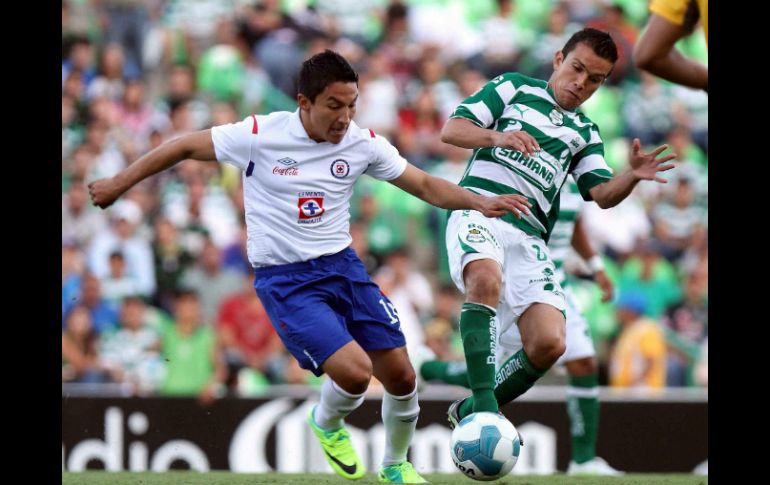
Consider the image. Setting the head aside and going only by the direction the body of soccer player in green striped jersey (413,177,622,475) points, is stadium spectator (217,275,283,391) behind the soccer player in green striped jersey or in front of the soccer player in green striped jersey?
behind

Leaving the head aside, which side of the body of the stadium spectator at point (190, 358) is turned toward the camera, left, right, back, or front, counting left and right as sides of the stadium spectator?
front

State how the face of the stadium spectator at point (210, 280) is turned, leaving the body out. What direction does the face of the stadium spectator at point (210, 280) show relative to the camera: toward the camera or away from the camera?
toward the camera

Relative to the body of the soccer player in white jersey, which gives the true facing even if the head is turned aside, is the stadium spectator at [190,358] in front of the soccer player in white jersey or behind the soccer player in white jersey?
behind

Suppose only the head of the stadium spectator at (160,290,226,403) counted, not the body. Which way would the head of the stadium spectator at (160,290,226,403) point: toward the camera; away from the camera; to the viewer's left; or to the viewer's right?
toward the camera

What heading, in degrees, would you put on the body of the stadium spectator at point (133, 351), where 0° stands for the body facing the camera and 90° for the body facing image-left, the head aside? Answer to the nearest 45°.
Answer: approximately 0°

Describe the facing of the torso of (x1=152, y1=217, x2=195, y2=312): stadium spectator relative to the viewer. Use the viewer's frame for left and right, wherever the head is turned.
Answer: facing the viewer

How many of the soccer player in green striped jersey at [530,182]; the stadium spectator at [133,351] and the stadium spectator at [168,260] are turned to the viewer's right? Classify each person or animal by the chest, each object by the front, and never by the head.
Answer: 0

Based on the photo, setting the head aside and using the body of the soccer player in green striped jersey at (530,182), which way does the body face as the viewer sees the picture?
toward the camera

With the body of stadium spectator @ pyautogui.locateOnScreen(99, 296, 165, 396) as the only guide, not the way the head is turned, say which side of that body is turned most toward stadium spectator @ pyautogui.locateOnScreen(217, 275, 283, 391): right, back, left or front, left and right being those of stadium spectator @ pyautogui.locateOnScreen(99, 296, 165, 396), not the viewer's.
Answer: left

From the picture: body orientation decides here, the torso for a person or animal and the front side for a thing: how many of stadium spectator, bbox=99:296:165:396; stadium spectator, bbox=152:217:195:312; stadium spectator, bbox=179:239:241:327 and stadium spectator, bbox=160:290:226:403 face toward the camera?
4

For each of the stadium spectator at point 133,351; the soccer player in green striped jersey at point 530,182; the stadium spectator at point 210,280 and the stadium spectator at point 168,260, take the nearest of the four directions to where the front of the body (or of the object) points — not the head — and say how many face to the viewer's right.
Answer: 0

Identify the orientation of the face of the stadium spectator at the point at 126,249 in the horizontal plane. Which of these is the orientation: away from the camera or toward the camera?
toward the camera

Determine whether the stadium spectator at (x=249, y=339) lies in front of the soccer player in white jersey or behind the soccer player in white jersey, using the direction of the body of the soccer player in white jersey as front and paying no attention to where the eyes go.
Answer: behind

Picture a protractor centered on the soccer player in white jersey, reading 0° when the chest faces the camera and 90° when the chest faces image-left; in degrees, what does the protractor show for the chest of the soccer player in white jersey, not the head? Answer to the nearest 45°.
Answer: approximately 315°

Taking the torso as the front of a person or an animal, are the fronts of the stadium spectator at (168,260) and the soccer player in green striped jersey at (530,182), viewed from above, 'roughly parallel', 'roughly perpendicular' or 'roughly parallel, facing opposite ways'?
roughly parallel

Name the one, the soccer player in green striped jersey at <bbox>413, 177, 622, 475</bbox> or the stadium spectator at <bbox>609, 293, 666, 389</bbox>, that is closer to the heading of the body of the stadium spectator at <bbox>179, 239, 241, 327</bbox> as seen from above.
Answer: the soccer player in green striped jersey
